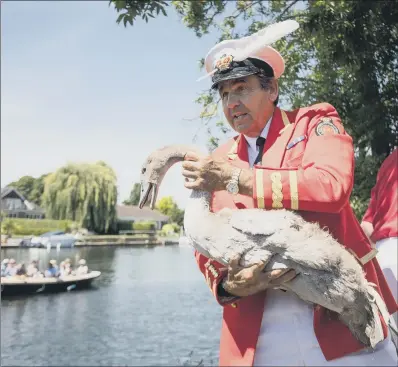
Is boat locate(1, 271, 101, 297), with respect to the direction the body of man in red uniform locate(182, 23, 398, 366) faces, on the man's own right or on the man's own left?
on the man's own right

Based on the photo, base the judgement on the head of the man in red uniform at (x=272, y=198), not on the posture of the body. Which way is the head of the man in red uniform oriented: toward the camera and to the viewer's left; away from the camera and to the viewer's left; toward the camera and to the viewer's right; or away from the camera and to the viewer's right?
toward the camera and to the viewer's left

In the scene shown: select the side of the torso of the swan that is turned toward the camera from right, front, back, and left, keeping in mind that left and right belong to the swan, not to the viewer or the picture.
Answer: left

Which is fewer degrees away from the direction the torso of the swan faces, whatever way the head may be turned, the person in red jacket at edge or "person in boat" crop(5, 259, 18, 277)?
the person in boat

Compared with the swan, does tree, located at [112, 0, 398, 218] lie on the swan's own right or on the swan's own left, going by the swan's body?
on the swan's own right

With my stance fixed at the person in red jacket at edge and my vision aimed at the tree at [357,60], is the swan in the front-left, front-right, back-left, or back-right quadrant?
back-left

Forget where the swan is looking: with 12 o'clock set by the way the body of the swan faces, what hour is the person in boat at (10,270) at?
The person in boat is roughly at 2 o'clock from the swan.
